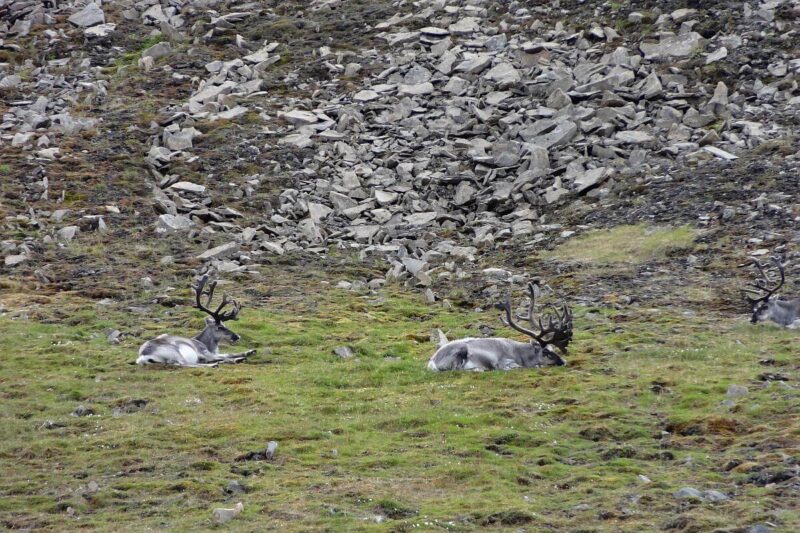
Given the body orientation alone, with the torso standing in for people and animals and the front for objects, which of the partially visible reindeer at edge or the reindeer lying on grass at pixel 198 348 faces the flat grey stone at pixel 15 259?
the partially visible reindeer at edge

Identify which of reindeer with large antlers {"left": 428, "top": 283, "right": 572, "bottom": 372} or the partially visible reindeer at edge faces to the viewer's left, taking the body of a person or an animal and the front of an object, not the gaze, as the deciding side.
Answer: the partially visible reindeer at edge

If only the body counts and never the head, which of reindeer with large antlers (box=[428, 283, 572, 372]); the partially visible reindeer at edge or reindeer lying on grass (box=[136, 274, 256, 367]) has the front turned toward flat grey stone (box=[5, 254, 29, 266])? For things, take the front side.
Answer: the partially visible reindeer at edge

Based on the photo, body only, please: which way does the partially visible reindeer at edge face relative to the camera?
to the viewer's left

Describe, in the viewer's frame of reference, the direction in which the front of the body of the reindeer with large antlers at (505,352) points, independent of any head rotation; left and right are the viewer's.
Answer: facing to the right of the viewer

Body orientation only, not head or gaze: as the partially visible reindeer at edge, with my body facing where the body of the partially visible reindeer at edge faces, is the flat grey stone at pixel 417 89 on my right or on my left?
on my right

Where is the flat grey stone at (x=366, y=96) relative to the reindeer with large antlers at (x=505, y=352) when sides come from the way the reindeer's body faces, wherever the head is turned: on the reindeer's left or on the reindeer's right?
on the reindeer's left

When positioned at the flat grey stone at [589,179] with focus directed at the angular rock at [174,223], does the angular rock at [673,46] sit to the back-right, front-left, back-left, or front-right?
back-right

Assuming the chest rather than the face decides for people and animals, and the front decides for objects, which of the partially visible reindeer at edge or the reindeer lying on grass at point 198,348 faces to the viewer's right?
the reindeer lying on grass

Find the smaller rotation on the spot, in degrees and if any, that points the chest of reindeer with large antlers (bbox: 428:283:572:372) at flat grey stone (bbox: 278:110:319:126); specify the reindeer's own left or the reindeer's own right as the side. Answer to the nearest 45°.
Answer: approximately 90° to the reindeer's own left

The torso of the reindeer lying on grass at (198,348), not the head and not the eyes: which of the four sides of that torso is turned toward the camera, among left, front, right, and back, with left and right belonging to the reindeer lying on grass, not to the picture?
right

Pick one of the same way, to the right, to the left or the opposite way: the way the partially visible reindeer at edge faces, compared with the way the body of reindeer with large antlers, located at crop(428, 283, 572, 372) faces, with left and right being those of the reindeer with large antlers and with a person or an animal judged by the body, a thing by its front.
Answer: the opposite way

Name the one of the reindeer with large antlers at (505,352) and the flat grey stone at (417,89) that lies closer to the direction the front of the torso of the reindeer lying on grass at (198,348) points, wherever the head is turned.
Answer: the reindeer with large antlers
